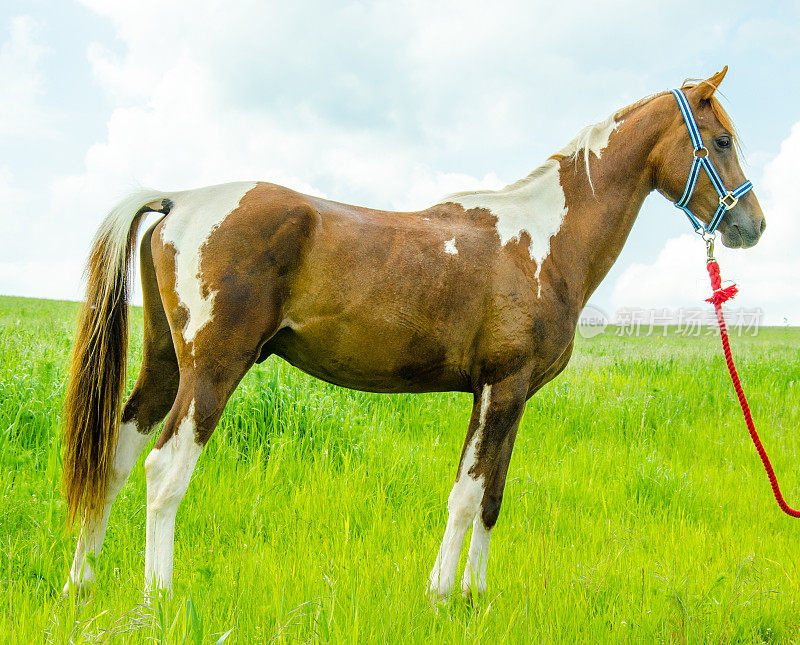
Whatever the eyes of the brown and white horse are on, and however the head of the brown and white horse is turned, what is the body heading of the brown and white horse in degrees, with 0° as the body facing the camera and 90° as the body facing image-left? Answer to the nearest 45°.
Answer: approximately 270°
